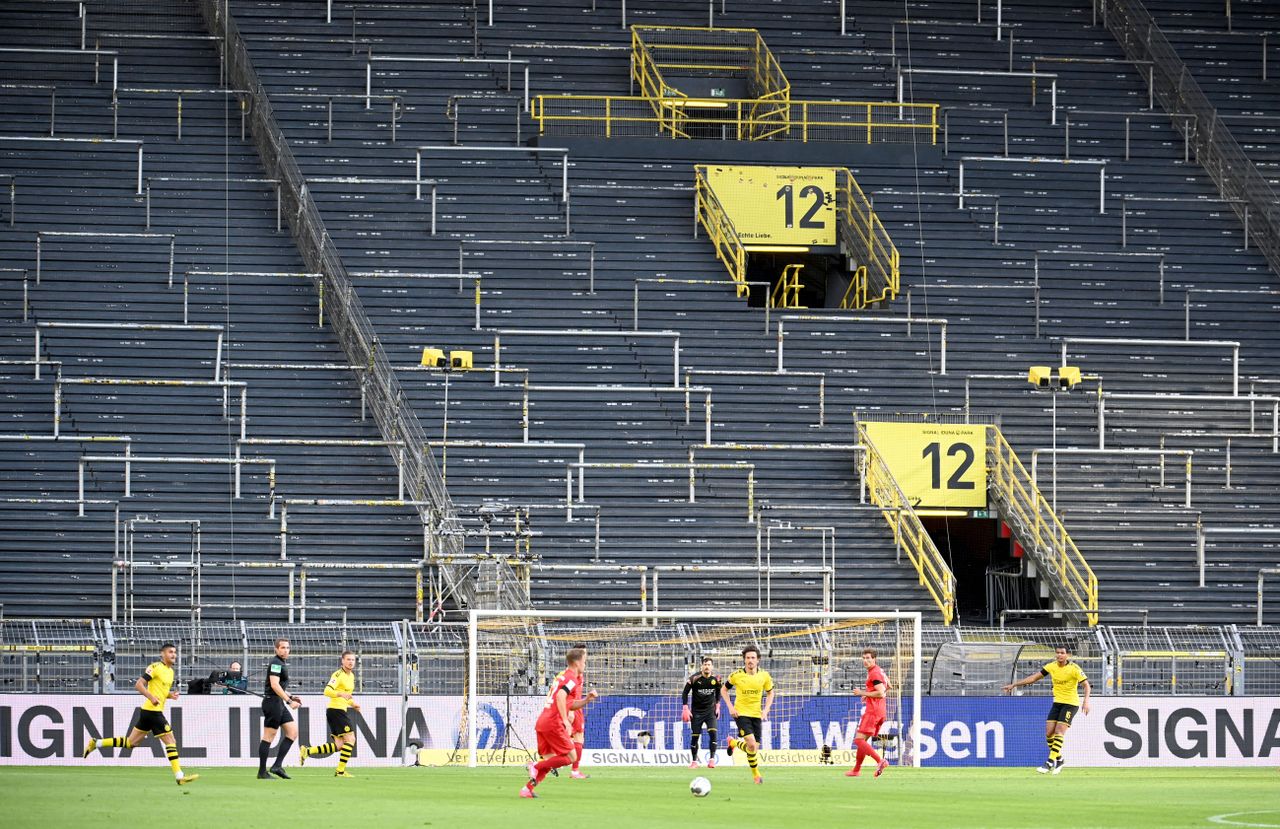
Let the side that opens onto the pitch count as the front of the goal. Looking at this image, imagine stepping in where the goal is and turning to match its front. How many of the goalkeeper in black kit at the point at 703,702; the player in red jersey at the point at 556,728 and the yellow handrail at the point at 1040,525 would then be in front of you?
2

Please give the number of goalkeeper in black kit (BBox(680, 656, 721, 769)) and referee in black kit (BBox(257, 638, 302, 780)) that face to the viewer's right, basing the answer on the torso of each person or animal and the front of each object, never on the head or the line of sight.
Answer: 1

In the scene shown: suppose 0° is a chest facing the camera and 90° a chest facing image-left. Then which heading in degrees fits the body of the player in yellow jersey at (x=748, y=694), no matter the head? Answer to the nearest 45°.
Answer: approximately 0°

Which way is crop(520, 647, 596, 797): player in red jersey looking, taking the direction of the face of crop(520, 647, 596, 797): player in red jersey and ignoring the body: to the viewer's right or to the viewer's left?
to the viewer's right

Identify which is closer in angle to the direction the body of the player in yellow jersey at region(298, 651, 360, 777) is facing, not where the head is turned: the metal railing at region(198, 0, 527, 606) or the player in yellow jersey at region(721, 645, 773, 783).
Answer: the player in yellow jersey

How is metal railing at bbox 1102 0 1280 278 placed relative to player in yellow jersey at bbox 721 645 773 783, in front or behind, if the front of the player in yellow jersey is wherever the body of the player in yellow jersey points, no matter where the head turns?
behind
